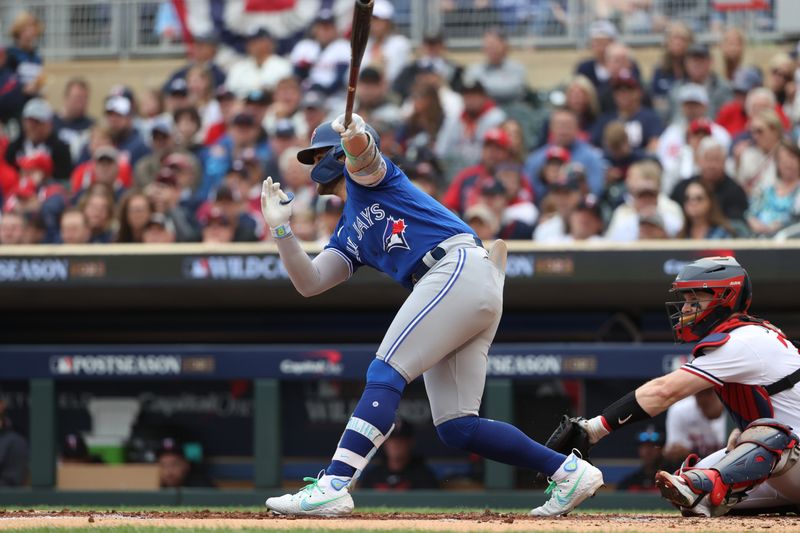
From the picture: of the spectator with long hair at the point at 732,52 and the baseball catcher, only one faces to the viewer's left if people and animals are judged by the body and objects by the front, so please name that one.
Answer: the baseball catcher

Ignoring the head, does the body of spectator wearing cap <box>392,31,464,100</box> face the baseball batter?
yes

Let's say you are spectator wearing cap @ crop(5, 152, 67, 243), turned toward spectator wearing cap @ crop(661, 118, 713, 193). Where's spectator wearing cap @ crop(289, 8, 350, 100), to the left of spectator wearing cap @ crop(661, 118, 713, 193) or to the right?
left

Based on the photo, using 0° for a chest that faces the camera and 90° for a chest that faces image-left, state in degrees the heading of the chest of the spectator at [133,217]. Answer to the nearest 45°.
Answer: approximately 0°

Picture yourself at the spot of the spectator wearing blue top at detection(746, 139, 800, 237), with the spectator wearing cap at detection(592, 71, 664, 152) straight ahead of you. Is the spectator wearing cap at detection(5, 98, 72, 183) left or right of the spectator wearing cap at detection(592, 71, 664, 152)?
left

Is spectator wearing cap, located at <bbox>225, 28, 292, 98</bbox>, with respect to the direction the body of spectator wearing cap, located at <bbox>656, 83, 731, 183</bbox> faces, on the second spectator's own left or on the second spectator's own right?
on the second spectator's own right

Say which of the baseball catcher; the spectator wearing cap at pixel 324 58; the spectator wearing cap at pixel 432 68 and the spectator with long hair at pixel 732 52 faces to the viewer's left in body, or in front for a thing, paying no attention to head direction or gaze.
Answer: the baseball catcher
